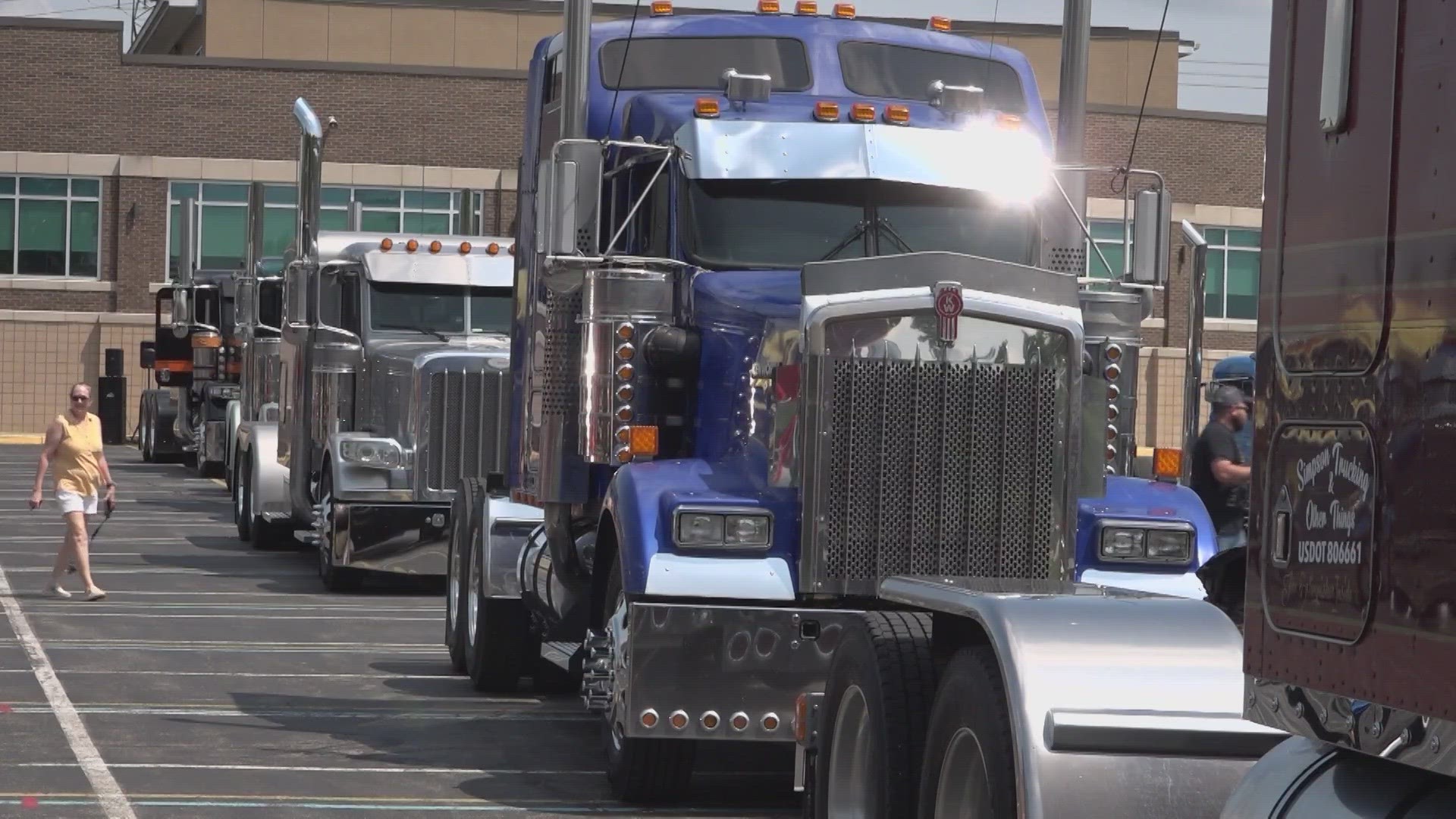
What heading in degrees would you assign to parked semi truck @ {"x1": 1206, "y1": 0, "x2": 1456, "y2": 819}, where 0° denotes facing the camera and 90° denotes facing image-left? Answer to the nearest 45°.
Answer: approximately 315°

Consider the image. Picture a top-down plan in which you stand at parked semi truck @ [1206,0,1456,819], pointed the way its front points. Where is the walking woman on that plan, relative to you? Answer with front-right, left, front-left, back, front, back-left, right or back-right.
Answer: back

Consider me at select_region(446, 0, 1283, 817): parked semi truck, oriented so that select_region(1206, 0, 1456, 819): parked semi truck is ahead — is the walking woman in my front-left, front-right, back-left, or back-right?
back-right

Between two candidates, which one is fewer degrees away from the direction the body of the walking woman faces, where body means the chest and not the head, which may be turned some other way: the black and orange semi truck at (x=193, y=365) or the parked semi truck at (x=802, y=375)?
the parked semi truck

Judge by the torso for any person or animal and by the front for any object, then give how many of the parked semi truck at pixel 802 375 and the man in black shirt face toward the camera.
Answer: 1

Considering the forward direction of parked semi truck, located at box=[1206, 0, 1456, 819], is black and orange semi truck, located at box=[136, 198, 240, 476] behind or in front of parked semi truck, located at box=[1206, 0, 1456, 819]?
behind
